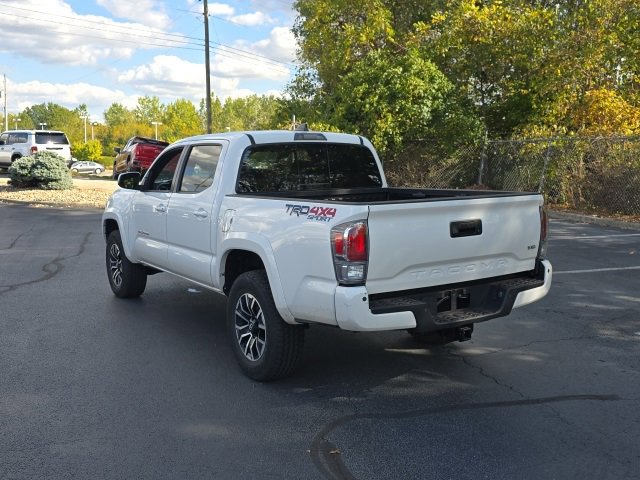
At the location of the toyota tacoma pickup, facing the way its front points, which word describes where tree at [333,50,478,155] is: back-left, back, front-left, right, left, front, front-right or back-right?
front-right

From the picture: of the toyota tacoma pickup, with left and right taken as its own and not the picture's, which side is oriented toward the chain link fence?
right

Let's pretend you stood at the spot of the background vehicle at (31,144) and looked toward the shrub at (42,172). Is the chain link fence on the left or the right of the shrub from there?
left

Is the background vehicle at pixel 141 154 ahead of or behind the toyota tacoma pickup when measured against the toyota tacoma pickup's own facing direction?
ahead

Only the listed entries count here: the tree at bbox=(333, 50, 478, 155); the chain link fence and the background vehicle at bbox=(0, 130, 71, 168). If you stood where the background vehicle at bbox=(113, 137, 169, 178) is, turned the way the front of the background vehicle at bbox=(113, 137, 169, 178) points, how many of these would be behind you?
2

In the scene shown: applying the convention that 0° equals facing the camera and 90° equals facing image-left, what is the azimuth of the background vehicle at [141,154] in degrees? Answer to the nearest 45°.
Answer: approximately 135°

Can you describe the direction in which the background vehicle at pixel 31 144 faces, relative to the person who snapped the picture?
facing away from the viewer and to the left of the viewer

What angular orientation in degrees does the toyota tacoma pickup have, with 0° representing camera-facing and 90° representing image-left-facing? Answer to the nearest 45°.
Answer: approximately 135°

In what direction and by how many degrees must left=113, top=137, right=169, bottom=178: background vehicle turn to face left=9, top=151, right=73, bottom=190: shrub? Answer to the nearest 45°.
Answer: approximately 90° to its left
